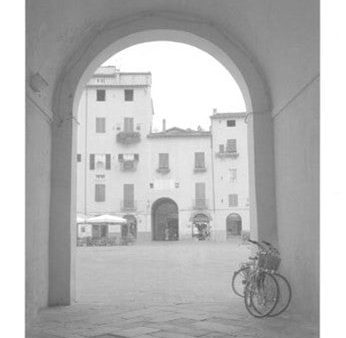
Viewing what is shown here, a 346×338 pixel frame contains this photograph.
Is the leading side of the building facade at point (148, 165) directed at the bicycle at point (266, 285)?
yes

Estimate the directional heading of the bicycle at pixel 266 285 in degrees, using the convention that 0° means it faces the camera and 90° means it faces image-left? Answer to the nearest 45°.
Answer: approximately 315°

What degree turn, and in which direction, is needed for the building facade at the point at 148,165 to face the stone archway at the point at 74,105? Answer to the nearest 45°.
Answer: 0° — it already faces it

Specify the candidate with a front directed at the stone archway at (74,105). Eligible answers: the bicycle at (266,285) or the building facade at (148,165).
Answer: the building facade

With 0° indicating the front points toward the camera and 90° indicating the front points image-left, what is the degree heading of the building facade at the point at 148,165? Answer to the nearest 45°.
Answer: approximately 0°

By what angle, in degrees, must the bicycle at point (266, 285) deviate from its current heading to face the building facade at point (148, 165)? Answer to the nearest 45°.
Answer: approximately 135° to its left
